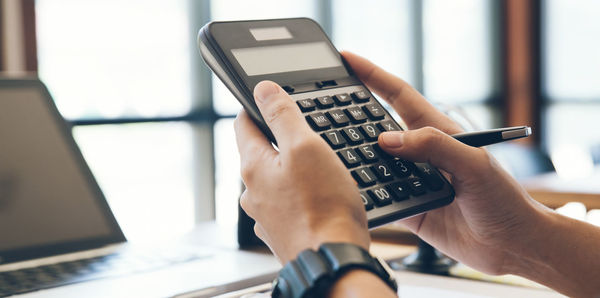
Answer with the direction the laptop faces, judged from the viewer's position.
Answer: facing the viewer and to the right of the viewer
